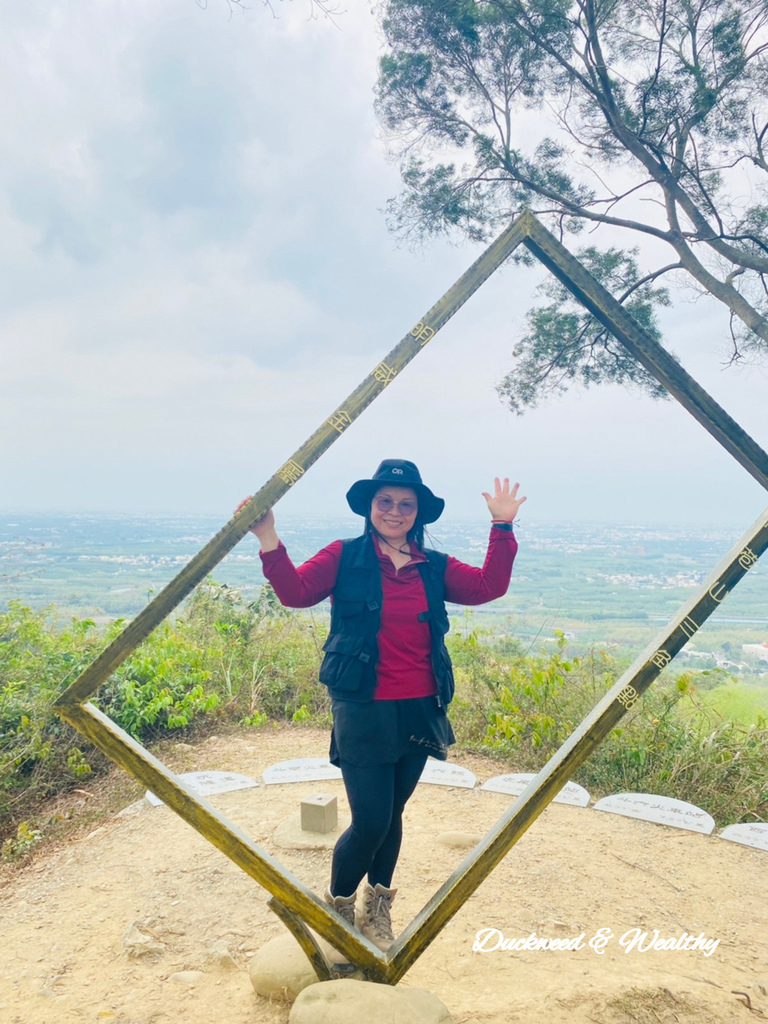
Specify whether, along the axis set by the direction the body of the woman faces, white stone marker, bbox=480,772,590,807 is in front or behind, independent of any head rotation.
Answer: behind

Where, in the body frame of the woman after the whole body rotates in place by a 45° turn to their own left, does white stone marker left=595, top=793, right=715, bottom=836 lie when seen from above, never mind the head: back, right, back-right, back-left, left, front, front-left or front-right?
left

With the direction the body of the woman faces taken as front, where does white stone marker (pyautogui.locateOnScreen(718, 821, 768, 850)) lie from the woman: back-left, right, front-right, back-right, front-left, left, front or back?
back-left

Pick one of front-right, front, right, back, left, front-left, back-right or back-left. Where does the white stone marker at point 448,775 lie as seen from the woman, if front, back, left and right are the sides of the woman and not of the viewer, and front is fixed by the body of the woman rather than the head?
back

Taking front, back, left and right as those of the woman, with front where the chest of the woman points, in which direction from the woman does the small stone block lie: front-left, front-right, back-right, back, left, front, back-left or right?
back

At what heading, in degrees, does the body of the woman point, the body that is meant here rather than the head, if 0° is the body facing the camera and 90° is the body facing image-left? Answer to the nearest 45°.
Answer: approximately 0°
